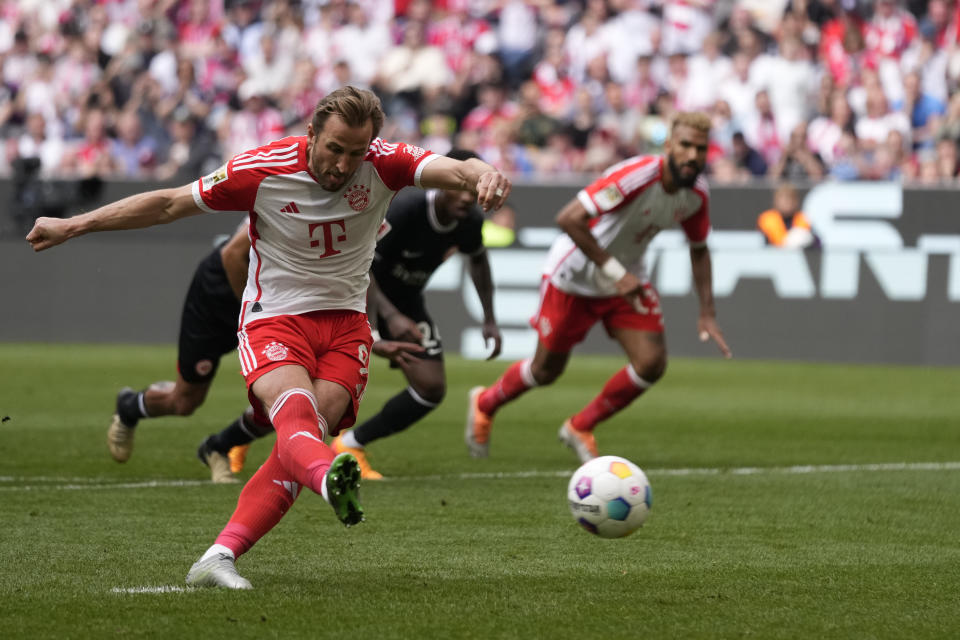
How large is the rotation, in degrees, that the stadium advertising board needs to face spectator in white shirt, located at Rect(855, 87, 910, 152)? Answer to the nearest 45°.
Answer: approximately 135° to its left

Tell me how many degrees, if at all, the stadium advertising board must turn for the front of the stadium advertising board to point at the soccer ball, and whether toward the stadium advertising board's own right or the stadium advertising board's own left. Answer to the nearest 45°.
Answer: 0° — it already faces it

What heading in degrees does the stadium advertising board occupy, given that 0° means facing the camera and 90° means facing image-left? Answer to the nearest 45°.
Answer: approximately 0°

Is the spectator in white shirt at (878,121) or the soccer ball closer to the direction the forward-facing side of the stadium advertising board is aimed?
the soccer ball
